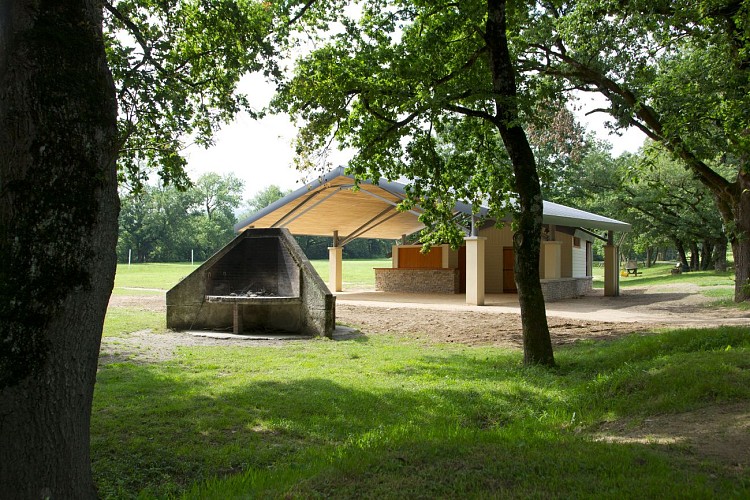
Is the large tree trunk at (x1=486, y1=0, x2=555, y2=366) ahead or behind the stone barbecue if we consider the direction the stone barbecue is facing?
ahead

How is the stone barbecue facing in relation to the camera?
toward the camera

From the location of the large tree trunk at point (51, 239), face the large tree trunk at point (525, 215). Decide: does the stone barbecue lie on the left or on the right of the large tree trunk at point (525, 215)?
left

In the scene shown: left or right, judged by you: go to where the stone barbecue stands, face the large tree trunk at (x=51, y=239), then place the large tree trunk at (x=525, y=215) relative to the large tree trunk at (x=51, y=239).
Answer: left

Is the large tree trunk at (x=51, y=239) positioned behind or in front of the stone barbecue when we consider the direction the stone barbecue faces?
in front
